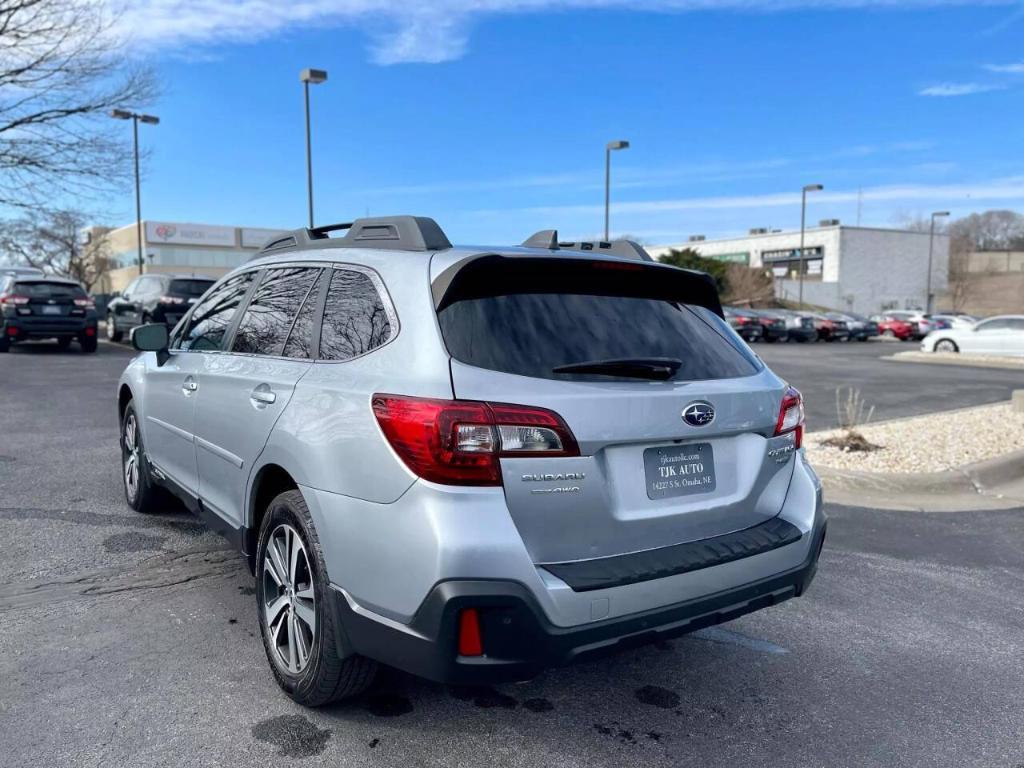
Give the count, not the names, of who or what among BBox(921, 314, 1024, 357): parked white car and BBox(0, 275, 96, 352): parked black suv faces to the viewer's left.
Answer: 1

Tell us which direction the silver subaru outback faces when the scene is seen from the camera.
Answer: facing away from the viewer and to the left of the viewer

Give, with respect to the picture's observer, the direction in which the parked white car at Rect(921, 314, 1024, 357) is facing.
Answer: facing to the left of the viewer

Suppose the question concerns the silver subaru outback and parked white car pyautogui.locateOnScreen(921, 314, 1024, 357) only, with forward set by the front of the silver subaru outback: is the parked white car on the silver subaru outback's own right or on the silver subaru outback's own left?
on the silver subaru outback's own right

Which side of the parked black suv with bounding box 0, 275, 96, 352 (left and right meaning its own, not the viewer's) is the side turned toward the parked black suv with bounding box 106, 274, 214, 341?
right

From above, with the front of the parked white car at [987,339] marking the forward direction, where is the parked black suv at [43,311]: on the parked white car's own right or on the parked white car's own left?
on the parked white car's own left

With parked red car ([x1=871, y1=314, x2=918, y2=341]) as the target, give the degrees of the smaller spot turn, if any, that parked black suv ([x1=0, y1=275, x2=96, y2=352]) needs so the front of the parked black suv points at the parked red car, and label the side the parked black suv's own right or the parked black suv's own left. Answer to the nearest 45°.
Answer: approximately 90° to the parked black suv's own right

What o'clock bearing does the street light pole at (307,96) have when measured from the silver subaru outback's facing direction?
The street light pole is roughly at 1 o'clock from the silver subaru outback.

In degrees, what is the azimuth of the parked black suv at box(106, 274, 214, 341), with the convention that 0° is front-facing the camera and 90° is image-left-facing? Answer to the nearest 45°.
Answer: approximately 135°

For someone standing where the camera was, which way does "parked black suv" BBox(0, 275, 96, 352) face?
facing away from the viewer

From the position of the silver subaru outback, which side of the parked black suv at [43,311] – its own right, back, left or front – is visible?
back
